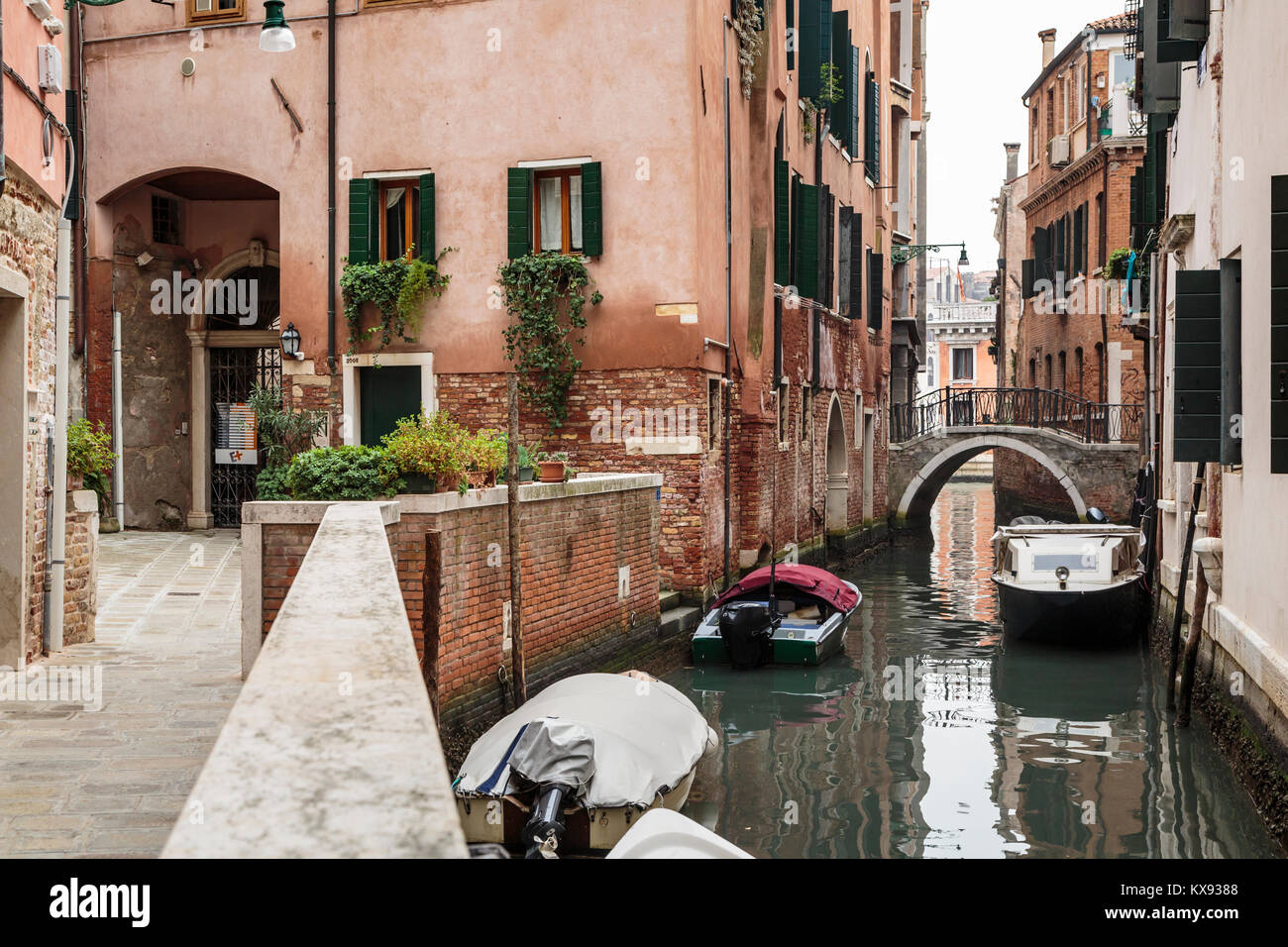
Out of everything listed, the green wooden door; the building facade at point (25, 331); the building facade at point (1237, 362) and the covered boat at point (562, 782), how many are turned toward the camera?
1

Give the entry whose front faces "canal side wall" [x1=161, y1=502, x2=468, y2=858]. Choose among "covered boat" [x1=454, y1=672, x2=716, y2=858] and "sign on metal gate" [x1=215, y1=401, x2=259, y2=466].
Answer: the sign on metal gate

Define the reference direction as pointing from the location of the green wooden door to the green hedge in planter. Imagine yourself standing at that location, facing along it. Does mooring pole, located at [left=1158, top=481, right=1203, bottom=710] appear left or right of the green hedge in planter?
left

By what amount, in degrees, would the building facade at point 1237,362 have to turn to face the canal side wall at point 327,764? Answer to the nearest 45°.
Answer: approximately 90° to its left

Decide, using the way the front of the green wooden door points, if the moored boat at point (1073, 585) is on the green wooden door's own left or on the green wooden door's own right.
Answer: on the green wooden door's own left

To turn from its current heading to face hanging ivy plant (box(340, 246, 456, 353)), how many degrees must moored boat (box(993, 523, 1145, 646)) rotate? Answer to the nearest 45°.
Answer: approximately 45° to its right

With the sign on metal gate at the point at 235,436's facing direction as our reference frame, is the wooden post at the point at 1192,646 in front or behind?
in front

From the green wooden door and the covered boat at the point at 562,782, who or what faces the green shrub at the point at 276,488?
the green wooden door

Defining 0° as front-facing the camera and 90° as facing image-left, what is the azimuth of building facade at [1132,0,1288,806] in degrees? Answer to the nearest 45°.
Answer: approximately 90°

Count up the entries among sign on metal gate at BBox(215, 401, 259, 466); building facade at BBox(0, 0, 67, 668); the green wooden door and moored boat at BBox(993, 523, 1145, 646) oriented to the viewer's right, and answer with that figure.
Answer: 1
